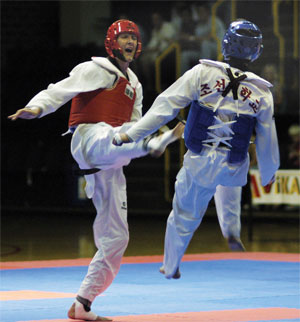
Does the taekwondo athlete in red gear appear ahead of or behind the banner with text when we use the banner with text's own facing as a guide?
ahead

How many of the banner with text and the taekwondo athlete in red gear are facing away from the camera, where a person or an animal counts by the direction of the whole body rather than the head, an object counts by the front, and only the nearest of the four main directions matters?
0

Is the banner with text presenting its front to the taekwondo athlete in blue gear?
yes

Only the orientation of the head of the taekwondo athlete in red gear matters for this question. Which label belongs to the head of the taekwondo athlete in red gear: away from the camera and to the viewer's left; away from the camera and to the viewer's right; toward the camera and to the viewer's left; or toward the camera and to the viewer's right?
toward the camera and to the viewer's right

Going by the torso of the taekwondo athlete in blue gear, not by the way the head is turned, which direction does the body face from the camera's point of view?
away from the camera

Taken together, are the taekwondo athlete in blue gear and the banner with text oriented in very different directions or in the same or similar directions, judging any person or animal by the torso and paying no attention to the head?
very different directions

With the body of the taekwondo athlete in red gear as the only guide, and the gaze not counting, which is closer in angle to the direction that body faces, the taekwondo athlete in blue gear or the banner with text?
the taekwondo athlete in blue gear

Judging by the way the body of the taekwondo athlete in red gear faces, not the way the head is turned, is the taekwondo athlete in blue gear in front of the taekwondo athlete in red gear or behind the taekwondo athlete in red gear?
in front

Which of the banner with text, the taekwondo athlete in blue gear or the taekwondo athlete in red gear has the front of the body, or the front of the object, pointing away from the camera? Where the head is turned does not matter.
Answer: the taekwondo athlete in blue gear

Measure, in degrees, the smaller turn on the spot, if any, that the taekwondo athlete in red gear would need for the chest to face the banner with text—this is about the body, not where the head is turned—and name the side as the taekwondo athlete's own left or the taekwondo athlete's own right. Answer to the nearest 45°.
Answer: approximately 90° to the taekwondo athlete's own left

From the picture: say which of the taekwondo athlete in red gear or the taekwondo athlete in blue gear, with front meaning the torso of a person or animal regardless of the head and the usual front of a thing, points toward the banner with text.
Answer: the taekwondo athlete in blue gear

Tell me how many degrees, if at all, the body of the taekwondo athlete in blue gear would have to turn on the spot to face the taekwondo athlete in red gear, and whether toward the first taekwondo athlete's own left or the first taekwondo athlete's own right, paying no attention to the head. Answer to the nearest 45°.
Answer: approximately 45° to the first taekwondo athlete's own left

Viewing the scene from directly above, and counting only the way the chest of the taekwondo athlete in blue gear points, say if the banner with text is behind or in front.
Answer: in front

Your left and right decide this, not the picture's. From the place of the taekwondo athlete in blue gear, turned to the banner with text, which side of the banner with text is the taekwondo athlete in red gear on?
left
